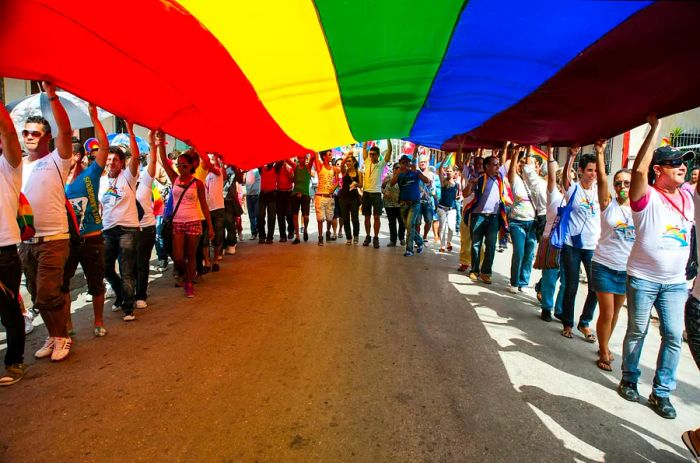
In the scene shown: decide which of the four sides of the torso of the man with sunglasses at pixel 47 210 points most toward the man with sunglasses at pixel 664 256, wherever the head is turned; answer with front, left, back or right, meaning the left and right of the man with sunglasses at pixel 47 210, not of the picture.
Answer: left

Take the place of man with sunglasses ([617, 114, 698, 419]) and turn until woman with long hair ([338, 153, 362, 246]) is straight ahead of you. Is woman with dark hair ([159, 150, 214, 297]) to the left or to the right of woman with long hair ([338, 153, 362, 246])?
left

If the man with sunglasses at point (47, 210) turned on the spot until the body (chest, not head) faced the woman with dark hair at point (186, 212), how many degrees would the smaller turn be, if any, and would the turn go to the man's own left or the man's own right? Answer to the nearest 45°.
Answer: approximately 180°

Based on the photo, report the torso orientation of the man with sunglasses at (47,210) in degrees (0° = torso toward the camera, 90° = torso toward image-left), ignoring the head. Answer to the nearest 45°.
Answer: approximately 45°

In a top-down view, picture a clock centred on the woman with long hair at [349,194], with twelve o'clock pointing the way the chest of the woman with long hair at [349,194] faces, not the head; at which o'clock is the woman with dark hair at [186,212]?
the woman with dark hair at [186,212] is roughly at 1 o'clock from the woman with long hair at [349,194].
